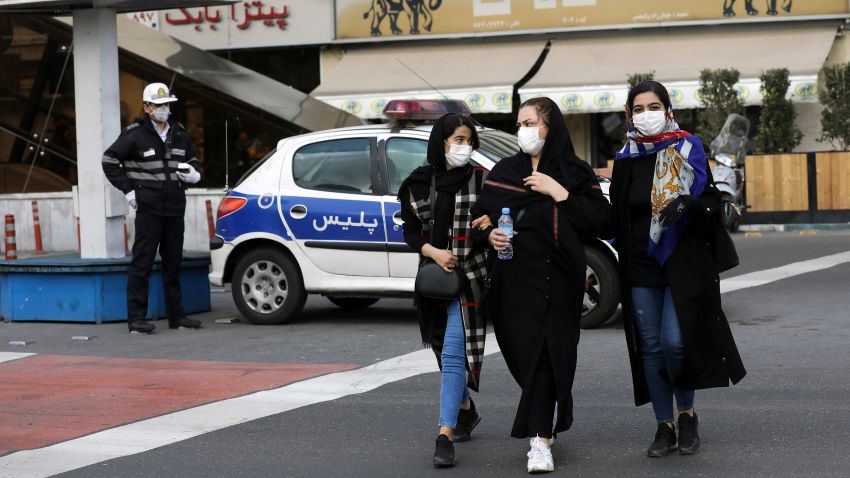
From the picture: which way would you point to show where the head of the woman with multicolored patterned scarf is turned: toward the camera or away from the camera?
toward the camera

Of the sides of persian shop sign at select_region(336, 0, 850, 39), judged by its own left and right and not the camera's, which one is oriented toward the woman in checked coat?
front

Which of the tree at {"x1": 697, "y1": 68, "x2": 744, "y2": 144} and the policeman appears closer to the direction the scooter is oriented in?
the policeman

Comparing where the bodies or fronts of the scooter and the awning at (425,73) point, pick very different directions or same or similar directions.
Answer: same or similar directions

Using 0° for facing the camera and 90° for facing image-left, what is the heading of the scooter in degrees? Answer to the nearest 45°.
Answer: approximately 0°

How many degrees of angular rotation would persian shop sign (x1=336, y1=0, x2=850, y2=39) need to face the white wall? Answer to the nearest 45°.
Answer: approximately 45° to its right

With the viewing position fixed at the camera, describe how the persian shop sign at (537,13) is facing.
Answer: facing the viewer

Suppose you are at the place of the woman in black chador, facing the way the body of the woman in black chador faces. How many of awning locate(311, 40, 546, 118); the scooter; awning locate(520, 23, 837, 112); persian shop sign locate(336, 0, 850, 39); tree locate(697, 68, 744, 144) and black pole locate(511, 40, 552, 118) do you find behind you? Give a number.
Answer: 6

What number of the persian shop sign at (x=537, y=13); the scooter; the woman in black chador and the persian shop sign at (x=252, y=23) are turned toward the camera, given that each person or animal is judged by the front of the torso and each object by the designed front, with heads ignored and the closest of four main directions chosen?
4

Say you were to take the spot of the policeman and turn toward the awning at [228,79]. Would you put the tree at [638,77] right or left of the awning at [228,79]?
right

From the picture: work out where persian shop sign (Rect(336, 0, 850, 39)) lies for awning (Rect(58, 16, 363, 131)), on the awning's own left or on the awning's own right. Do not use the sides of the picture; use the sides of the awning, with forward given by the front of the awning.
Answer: on the awning's own left

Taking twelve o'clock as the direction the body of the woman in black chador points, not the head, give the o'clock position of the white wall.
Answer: The white wall is roughly at 5 o'clock from the woman in black chador.

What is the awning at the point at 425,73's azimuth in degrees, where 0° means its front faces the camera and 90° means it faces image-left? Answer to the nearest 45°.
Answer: approximately 0°

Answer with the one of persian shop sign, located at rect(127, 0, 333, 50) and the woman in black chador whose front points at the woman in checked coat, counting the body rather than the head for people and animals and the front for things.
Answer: the persian shop sign

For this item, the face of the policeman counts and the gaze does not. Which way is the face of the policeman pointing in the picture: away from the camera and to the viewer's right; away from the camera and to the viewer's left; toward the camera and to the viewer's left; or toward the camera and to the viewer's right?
toward the camera and to the viewer's right
